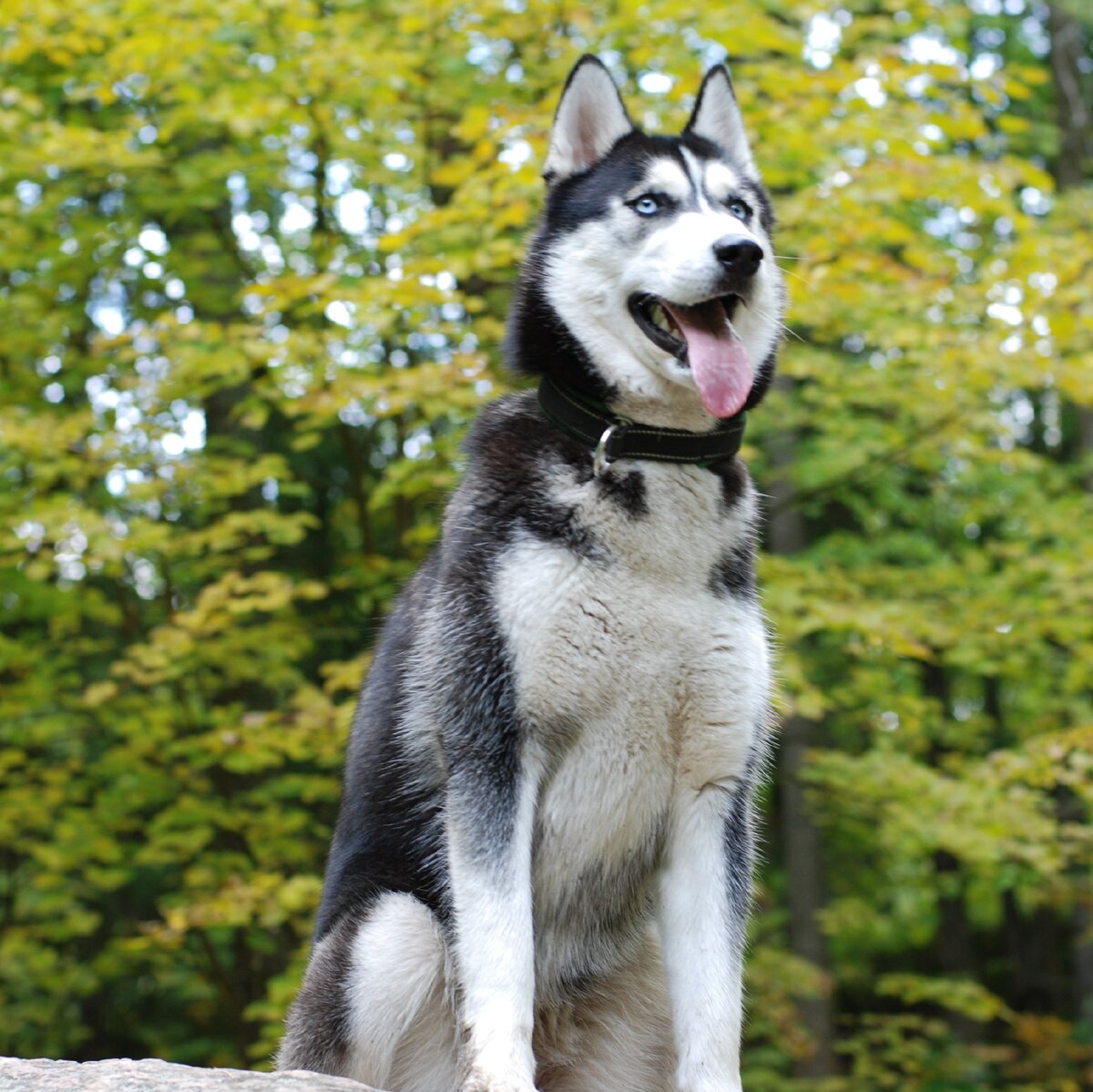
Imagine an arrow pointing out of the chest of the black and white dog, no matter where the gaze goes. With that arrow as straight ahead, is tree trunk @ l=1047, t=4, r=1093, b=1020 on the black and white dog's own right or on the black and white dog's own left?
on the black and white dog's own left

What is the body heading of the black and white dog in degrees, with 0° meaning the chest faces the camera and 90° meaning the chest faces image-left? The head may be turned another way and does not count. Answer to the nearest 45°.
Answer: approximately 315°
